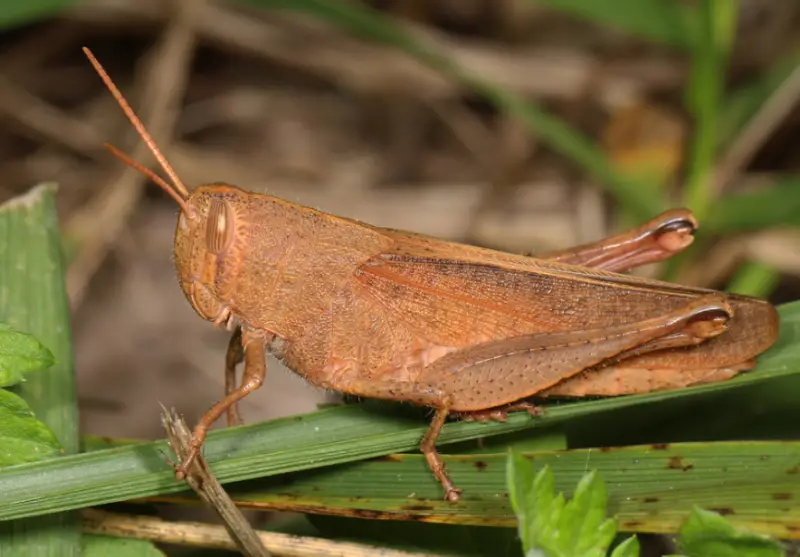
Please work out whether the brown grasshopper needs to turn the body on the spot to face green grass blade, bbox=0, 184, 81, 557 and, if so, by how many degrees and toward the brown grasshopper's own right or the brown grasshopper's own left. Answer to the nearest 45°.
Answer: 0° — it already faces it

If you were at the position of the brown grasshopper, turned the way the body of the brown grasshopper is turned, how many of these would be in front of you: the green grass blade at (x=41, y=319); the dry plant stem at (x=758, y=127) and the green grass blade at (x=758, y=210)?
1

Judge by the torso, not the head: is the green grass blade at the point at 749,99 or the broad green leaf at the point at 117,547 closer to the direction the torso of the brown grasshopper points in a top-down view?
the broad green leaf

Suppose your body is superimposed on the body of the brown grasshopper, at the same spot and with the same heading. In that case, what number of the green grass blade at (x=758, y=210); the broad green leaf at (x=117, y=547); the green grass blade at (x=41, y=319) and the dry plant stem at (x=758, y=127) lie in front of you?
2

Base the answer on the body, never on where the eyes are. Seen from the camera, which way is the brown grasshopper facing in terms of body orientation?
to the viewer's left

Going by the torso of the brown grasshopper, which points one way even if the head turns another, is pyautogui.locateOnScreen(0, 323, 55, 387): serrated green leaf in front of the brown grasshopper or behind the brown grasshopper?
in front

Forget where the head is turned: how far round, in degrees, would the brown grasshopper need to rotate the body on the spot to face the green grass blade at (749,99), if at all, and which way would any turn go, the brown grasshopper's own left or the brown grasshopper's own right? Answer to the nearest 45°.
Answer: approximately 135° to the brown grasshopper's own right
